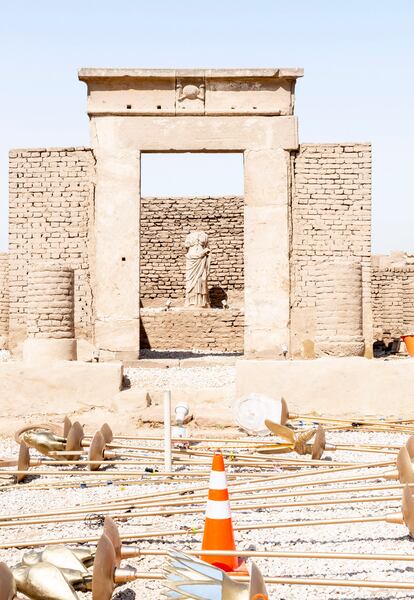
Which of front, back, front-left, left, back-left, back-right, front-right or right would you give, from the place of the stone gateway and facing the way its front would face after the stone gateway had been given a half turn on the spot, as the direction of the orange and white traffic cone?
back

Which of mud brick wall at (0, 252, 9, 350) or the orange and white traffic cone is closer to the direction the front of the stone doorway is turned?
the orange and white traffic cone

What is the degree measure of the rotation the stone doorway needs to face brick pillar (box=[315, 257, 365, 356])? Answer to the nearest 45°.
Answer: approximately 45° to its left

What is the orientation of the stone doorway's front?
toward the camera

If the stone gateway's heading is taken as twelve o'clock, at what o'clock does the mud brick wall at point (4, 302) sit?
The mud brick wall is roughly at 4 o'clock from the stone gateway.

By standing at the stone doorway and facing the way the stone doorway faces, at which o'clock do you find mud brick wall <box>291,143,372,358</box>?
The mud brick wall is roughly at 9 o'clock from the stone doorway.

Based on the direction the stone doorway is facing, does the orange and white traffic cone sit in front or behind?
in front

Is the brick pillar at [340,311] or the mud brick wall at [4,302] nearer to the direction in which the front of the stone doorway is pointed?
the brick pillar

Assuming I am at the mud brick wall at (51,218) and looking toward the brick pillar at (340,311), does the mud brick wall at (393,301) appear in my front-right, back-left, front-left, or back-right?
front-left

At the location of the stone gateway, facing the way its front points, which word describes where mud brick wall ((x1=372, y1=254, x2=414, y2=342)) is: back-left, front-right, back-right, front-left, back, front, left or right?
back-left

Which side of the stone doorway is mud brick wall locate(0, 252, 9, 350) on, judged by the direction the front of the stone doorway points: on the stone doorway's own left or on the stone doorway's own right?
on the stone doorway's own right

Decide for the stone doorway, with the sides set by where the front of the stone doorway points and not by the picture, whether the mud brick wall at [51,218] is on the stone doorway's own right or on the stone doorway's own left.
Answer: on the stone doorway's own right
